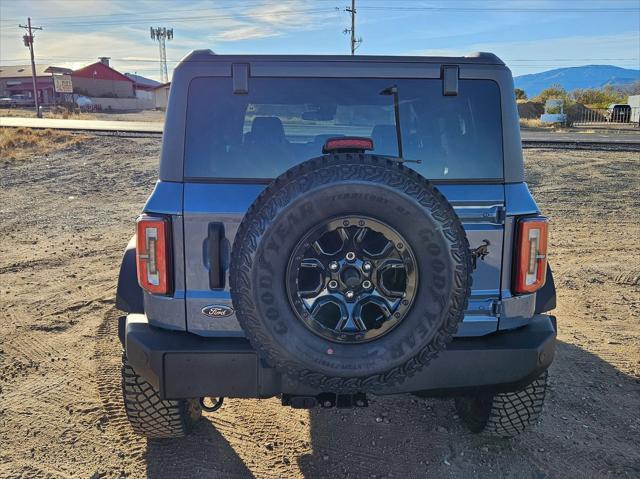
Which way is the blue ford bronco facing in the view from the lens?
facing away from the viewer

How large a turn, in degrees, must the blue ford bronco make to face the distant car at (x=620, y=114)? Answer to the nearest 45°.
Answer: approximately 45° to its right

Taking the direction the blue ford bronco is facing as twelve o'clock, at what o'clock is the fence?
The fence is roughly at 1 o'clock from the blue ford bronco.
